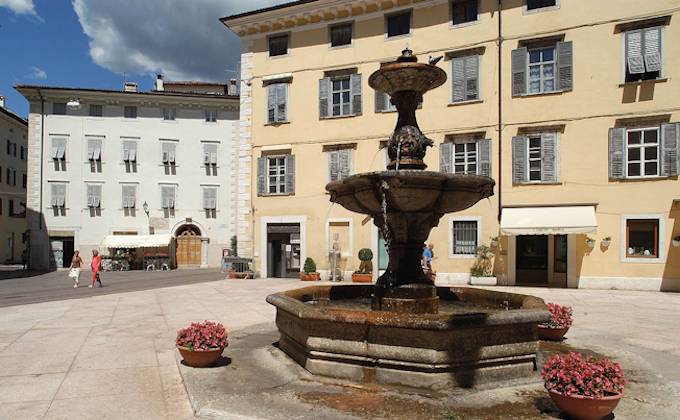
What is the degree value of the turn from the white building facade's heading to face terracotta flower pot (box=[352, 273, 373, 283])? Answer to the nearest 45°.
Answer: approximately 45° to its left

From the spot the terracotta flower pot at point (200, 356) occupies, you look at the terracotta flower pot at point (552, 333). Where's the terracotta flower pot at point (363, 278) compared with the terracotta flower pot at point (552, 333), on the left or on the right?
left

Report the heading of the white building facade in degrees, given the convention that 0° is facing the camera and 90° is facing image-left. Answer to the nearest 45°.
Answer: approximately 0°

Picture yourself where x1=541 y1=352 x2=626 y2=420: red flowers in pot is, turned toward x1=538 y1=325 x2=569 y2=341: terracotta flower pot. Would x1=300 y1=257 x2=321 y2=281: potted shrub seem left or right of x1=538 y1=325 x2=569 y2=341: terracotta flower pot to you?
left

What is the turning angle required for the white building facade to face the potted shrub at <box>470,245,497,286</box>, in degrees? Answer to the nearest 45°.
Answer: approximately 45° to its left

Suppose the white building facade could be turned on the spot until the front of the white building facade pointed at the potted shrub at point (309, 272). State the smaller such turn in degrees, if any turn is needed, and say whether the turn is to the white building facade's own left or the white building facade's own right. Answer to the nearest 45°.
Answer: approximately 45° to the white building facade's own left

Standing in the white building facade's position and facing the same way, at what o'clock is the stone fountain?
The stone fountain is roughly at 12 o'clock from the white building facade.

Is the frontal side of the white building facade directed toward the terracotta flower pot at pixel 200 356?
yes

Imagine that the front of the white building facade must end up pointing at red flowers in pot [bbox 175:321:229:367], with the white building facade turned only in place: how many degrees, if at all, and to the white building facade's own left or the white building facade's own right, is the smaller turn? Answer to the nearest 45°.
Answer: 0° — it already faces it
